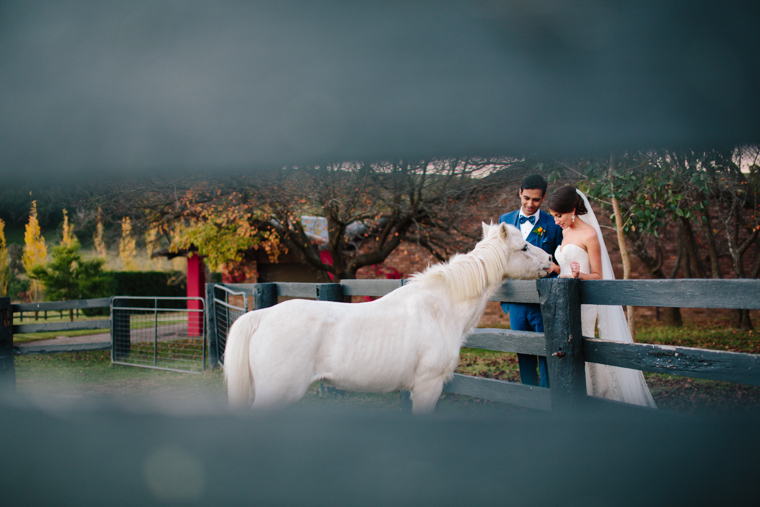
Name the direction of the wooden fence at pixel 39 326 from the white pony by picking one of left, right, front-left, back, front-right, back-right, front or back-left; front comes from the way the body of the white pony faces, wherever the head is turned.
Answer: back-left

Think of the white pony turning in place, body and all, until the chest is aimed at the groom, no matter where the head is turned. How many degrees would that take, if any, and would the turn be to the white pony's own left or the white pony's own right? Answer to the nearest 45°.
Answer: approximately 45° to the white pony's own left

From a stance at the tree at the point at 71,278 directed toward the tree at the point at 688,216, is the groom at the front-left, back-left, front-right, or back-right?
front-right

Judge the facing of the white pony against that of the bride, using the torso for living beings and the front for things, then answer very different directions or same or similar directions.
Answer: very different directions

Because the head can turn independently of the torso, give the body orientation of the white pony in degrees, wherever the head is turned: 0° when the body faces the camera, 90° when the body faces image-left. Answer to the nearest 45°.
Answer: approximately 270°

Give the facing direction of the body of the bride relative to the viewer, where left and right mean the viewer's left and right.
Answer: facing the viewer and to the left of the viewer

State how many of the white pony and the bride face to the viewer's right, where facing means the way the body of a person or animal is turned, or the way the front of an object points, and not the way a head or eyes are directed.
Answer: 1

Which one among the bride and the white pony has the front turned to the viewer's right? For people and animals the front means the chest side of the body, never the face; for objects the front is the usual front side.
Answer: the white pony

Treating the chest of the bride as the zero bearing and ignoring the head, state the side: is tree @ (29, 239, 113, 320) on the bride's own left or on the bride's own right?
on the bride's own right
